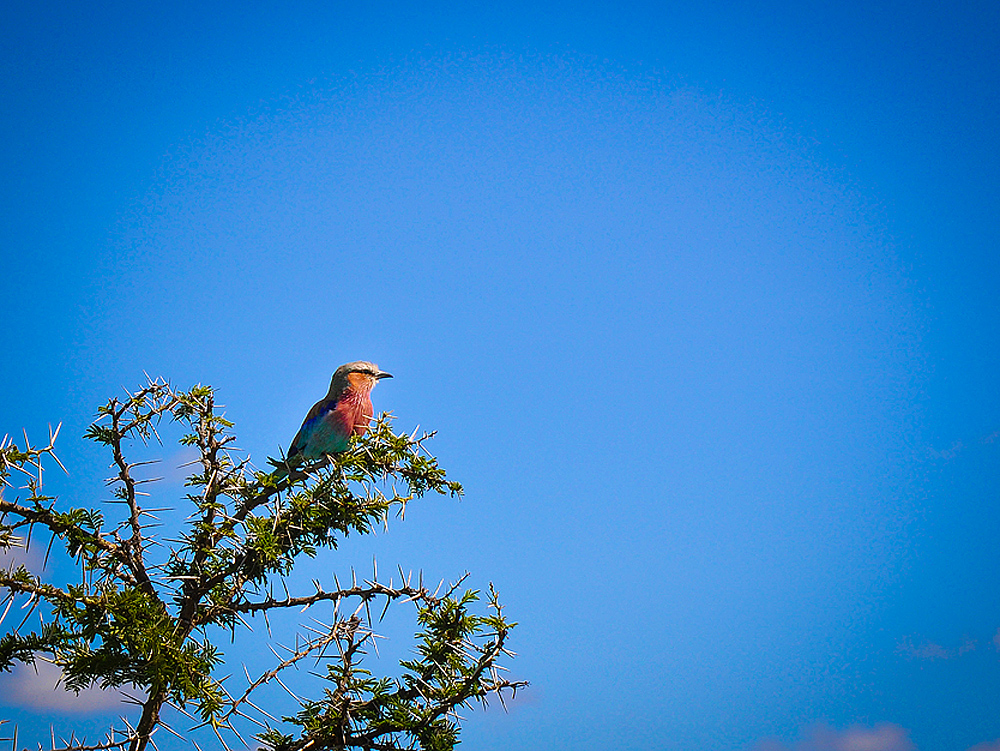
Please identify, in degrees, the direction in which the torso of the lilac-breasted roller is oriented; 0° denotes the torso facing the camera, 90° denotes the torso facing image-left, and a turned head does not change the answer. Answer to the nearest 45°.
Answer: approximately 270°
